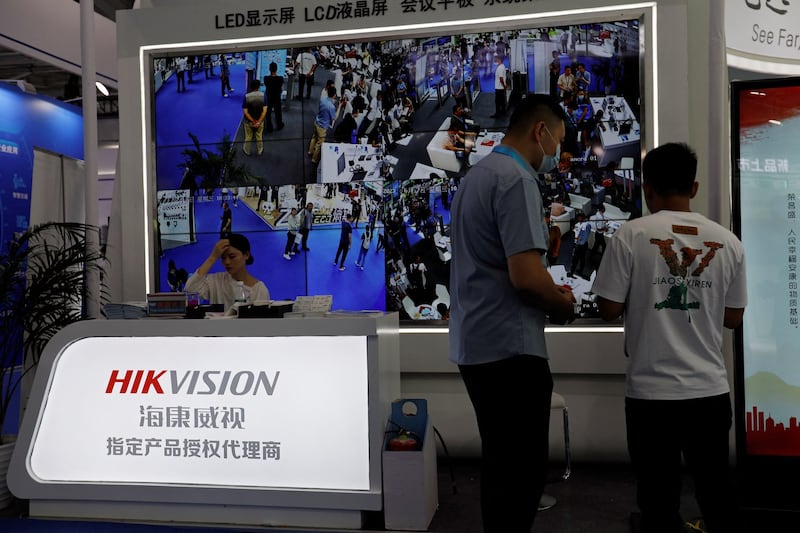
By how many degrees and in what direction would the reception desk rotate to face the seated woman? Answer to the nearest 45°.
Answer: approximately 180°

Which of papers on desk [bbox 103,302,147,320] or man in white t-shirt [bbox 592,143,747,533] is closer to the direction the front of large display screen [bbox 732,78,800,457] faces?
the man in white t-shirt

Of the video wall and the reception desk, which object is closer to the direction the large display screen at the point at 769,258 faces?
the reception desk

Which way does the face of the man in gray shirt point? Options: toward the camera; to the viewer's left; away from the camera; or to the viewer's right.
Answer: to the viewer's right

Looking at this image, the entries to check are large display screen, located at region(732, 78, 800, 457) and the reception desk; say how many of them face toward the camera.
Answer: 2

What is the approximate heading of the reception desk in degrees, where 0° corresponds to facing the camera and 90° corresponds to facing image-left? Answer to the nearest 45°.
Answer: approximately 0°

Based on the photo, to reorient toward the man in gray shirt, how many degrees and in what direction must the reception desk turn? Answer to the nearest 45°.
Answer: approximately 45° to its left

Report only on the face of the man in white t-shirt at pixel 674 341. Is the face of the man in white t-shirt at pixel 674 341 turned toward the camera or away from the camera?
away from the camera

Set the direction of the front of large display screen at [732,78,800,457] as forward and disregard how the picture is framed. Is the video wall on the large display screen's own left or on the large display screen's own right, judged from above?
on the large display screen's own right

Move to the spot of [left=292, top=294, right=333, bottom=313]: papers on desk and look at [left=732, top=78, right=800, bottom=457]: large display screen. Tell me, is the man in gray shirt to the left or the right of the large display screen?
right
